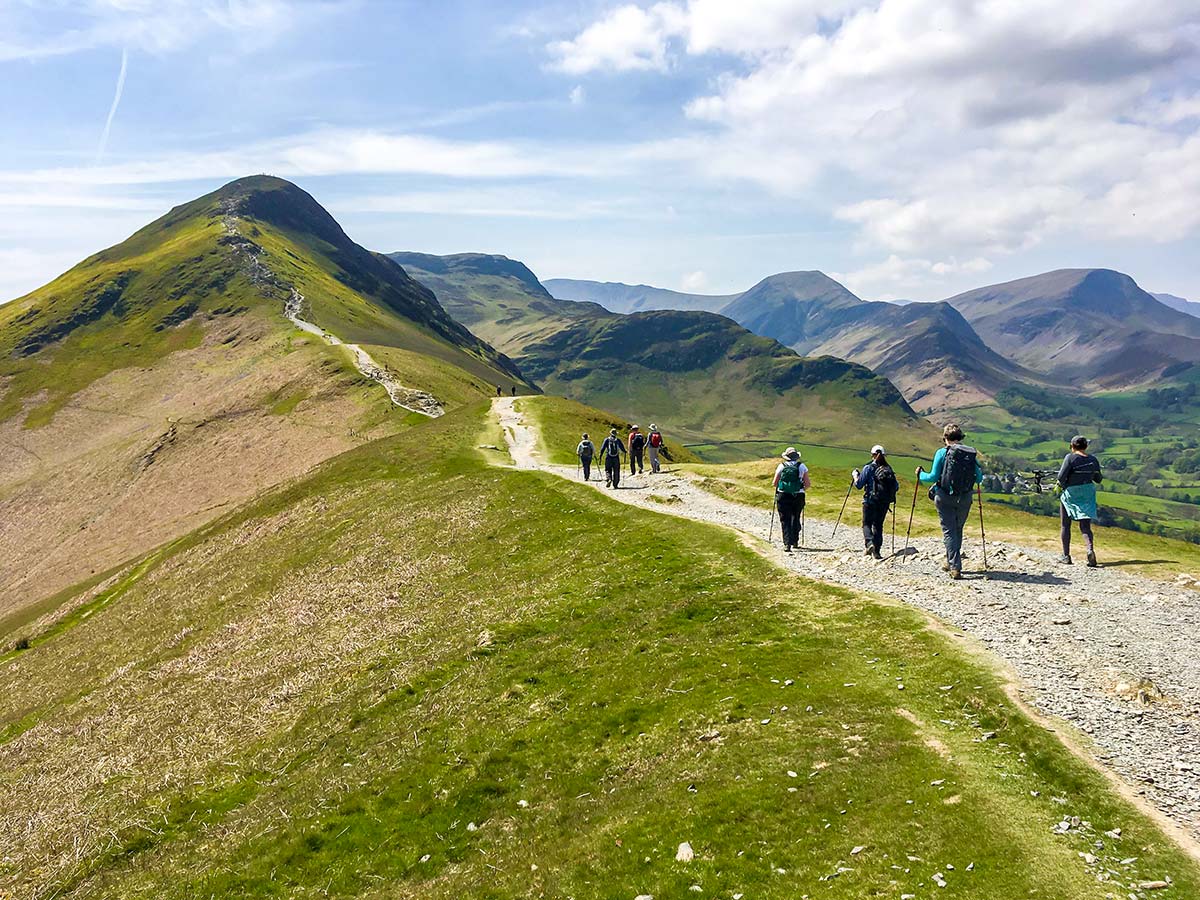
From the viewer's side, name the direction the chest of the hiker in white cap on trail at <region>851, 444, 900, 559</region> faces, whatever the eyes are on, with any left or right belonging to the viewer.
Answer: facing away from the viewer and to the left of the viewer

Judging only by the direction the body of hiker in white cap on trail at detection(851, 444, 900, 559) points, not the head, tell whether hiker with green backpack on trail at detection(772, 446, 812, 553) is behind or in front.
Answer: in front

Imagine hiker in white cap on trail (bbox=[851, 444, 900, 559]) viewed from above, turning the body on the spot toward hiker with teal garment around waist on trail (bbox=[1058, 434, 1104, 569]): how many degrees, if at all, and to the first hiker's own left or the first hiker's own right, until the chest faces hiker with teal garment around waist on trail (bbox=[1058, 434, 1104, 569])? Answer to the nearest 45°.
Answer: approximately 135° to the first hiker's own right

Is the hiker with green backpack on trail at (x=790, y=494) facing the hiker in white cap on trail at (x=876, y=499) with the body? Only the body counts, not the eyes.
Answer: no

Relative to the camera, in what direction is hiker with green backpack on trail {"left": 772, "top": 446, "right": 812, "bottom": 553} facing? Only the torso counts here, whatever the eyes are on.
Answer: away from the camera

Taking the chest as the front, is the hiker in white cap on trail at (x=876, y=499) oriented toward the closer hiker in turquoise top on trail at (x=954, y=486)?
no

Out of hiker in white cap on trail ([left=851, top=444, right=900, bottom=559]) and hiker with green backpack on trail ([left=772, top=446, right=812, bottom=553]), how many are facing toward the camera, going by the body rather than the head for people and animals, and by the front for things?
0

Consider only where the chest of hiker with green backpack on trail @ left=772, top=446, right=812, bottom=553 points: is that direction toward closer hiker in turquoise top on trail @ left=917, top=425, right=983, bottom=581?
no
